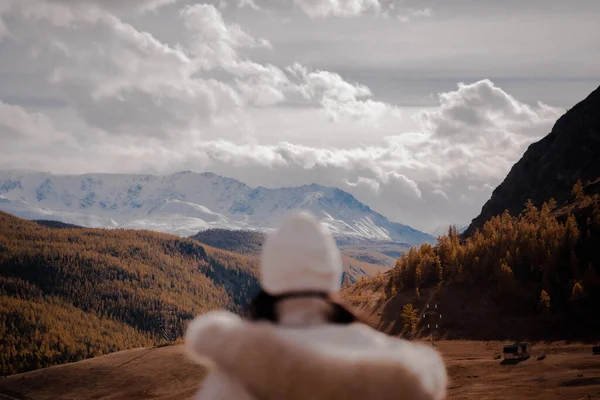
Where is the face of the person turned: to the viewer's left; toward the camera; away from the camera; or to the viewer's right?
away from the camera

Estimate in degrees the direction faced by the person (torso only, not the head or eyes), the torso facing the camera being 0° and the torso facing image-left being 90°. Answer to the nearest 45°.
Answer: approximately 180°
